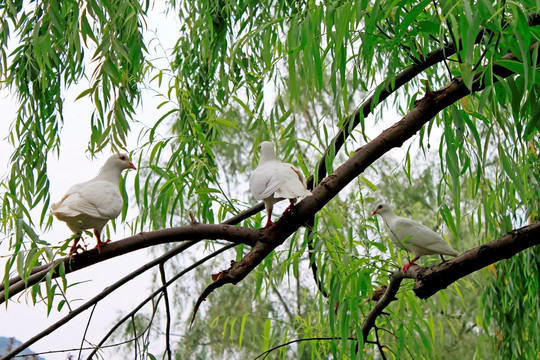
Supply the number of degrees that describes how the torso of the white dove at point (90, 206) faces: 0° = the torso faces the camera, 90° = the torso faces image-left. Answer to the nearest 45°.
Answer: approximately 270°
